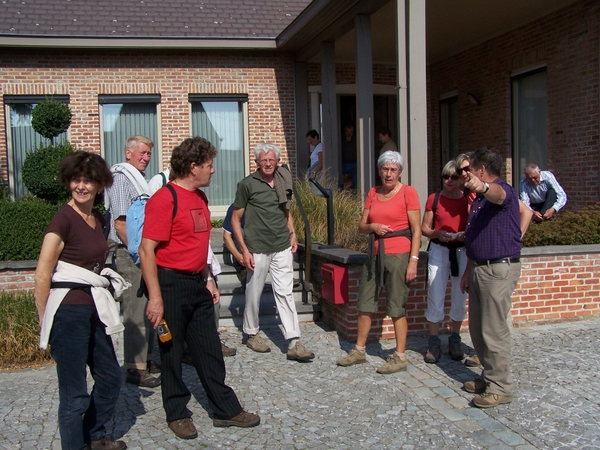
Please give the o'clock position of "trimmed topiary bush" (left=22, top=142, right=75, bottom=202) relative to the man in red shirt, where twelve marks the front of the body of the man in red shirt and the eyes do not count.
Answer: The trimmed topiary bush is roughly at 7 o'clock from the man in red shirt.

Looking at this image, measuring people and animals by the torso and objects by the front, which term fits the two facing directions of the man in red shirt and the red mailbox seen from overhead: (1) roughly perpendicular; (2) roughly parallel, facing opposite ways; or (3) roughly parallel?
roughly perpendicular

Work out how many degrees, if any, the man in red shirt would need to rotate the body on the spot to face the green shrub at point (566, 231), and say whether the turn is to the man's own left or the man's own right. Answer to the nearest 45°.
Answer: approximately 90° to the man's own left

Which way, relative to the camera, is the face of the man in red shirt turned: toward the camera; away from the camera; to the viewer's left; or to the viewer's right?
to the viewer's right

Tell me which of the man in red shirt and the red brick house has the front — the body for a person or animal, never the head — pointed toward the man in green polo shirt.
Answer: the red brick house

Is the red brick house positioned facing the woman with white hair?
yes

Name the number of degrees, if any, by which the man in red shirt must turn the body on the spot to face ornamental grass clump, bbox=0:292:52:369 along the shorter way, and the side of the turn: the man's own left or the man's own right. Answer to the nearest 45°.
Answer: approximately 180°

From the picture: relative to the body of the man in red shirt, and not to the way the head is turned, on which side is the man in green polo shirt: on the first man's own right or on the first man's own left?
on the first man's own left

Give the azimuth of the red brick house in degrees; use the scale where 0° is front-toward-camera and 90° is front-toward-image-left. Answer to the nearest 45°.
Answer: approximately 0°

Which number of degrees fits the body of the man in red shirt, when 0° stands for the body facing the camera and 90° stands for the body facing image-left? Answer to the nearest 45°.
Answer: approximately 315°

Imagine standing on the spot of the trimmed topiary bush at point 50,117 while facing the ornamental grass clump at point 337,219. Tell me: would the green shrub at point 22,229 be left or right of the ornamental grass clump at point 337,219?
right
